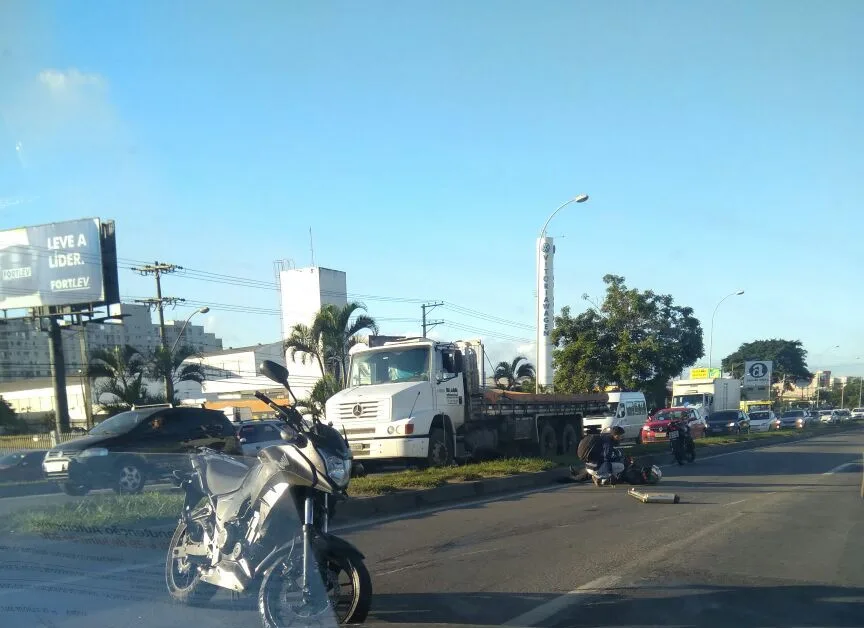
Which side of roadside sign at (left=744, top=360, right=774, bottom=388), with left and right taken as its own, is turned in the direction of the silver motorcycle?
front

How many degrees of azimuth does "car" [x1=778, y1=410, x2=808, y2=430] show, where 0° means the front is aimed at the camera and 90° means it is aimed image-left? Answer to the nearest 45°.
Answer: approximately 45°

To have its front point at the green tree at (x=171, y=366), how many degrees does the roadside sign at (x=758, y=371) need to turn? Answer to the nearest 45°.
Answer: approximately 45° to its right

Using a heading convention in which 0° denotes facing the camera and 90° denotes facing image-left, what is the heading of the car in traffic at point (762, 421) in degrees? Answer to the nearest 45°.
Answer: approximately 45°

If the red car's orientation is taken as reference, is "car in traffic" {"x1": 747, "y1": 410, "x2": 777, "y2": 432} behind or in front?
behind

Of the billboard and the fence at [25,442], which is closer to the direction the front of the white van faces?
the fence

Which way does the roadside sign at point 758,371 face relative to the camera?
toward the camera

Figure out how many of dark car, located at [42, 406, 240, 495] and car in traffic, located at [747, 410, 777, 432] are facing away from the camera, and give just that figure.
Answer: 0

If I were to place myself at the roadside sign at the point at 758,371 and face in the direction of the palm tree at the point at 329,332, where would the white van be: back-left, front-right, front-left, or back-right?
front-left

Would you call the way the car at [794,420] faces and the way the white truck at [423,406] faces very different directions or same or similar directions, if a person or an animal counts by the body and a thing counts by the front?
same or similar directions

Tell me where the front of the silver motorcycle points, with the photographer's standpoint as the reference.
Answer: facing the viewer and to the right of the viewer

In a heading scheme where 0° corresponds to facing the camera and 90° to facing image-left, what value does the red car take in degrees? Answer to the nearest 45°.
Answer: approximately 45°

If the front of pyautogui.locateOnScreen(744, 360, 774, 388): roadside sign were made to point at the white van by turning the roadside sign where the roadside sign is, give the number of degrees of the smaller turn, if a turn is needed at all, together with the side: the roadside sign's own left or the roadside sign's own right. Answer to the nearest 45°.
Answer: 0° — it already faces it
